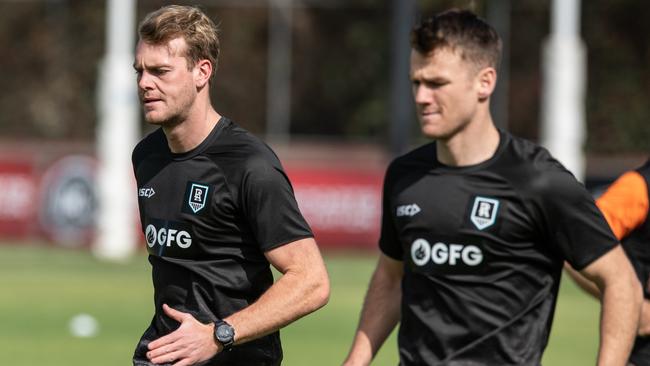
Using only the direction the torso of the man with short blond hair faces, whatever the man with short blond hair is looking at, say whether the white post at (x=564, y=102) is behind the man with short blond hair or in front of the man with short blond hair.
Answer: behind

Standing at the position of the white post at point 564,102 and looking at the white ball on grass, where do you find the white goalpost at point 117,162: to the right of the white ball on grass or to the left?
right

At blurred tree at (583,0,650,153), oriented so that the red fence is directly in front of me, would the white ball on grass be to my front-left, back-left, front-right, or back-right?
front-left

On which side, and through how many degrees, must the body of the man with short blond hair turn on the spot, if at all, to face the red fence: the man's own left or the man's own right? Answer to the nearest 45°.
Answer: approximately 135° to the man's own right

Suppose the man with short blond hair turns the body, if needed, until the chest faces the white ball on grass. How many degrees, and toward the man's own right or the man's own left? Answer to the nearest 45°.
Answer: approximately 135° to the man's own right

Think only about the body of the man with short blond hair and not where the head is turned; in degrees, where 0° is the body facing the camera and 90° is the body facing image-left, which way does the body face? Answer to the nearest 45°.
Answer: approximately 45°

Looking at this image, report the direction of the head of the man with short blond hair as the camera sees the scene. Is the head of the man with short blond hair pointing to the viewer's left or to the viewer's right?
to the viewer's left

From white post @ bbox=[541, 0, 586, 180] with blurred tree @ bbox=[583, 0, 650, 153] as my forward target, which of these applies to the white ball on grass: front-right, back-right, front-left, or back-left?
back-left

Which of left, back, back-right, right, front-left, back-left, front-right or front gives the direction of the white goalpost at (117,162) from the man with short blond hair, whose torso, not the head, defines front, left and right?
back-right
